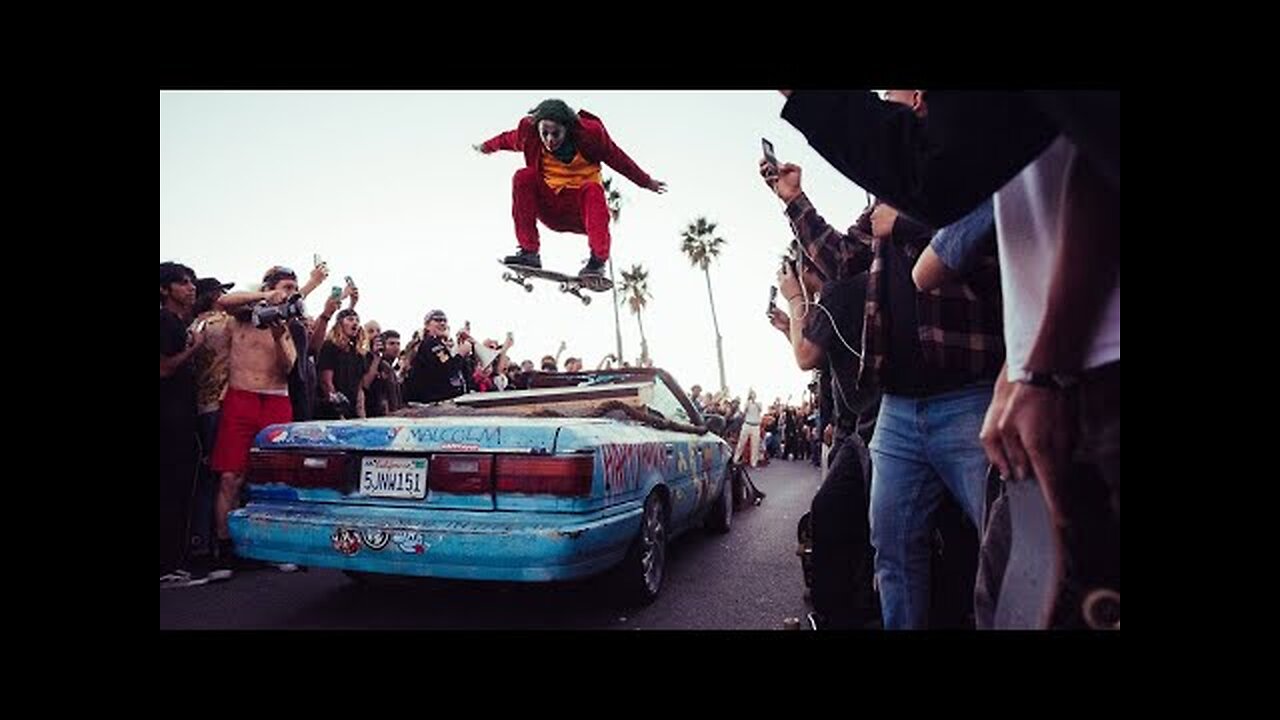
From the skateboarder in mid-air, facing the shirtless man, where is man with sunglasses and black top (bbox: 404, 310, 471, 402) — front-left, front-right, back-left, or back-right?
front-right

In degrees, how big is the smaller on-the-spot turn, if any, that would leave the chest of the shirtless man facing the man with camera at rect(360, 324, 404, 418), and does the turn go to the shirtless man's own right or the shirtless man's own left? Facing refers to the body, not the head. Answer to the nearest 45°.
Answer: approximately 90° to the shirtless man's own left

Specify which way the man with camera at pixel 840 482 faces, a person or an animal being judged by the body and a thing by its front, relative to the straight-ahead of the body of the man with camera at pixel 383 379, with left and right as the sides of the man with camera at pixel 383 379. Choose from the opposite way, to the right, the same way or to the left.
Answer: the opposite way

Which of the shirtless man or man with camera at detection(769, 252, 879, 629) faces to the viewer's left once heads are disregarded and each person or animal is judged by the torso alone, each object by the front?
the man with camera

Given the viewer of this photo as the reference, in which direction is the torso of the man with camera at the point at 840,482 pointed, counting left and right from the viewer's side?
facing to the left of the viewer

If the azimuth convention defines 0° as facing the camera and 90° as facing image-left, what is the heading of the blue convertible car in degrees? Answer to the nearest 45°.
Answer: approximately 225°

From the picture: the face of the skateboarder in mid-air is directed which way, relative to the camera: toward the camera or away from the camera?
toward the camera

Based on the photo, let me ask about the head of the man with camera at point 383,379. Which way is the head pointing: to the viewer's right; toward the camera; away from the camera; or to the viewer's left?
toward the camera

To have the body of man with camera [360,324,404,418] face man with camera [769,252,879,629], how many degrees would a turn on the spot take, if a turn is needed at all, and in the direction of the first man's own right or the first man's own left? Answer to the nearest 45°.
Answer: approximately 45° to the first man's own right
